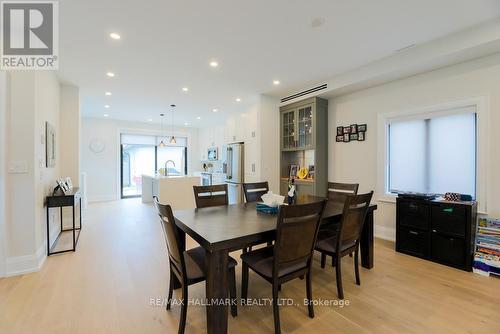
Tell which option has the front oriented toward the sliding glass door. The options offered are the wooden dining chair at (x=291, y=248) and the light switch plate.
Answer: the wooden dining chair

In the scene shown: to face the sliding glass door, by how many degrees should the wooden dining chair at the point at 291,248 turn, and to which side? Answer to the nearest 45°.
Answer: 0° — it already faces it

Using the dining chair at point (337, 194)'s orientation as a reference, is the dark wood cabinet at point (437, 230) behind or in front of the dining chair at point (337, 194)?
behind

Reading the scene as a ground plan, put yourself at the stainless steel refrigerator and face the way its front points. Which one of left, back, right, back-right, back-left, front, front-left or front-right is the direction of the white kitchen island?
front-right

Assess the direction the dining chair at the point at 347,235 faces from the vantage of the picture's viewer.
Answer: facing away from the viewer and to the left of the viewer

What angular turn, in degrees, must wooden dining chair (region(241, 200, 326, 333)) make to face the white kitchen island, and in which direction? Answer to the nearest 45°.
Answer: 0° — it already faces it

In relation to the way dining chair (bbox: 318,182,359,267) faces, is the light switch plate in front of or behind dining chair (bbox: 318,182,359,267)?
in front

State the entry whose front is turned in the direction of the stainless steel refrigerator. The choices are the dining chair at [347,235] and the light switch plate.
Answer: the dining chair

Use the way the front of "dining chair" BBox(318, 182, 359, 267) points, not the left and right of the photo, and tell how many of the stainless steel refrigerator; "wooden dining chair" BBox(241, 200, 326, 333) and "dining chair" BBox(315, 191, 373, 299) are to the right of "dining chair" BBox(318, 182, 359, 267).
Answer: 1

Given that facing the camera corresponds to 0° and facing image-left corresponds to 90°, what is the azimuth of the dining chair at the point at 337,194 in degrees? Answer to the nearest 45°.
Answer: approximately 45°

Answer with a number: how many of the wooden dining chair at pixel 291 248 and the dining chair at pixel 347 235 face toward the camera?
0

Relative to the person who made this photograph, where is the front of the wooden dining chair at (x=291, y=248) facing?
facing away from the viewer and to the left of the viewer

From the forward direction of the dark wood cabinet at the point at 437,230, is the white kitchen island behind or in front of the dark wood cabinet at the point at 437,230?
in front
